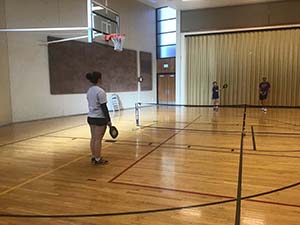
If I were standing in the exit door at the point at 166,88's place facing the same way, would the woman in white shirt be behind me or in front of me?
in front

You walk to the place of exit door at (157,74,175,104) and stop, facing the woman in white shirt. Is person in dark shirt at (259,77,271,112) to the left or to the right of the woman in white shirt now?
left

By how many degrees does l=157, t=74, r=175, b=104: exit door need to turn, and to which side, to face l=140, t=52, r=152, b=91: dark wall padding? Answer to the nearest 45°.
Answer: approximately 45° to its right

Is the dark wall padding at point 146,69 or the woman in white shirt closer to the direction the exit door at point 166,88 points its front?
the woman in white shirt

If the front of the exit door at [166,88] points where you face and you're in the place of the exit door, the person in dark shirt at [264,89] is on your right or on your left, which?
on your left

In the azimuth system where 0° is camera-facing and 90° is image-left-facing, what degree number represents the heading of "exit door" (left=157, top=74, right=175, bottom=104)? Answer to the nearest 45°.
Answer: approximately 0°
